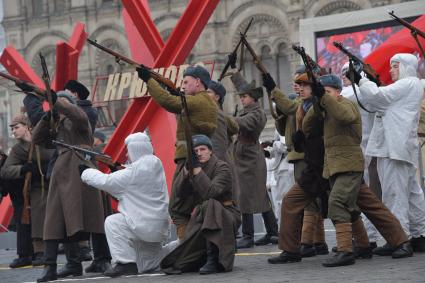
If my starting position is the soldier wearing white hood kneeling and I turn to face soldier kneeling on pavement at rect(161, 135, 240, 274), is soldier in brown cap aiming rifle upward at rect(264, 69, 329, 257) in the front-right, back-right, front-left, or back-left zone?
front-left

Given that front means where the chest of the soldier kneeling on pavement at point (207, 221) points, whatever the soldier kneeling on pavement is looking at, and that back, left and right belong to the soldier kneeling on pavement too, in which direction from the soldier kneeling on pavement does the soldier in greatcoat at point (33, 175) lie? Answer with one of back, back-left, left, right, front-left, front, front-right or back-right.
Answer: right

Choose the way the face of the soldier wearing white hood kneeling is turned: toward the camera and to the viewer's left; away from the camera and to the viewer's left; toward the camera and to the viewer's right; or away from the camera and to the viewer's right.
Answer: away from the camera and to the viewer's left

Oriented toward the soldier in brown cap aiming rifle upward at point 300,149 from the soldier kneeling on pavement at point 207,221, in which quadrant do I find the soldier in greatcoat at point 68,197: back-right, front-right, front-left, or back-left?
back-left

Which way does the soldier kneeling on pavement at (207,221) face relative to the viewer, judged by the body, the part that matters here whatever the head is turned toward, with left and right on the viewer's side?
facing the viewer and to the left of the viewer

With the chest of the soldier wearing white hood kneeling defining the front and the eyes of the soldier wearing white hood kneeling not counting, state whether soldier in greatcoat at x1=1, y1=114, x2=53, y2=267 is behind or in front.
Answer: in front

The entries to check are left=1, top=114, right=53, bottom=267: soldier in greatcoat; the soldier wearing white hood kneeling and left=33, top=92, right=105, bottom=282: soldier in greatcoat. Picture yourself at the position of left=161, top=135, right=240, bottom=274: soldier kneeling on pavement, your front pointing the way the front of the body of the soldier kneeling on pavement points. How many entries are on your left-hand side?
0

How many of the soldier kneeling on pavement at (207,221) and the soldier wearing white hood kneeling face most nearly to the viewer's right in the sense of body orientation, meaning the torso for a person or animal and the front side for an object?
0

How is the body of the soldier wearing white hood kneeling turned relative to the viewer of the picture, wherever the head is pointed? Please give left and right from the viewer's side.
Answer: facing away from the viewer and to the left of the viewer

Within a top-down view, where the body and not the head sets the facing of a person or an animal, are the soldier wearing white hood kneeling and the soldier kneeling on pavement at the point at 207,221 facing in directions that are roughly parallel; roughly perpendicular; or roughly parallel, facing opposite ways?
roughly perpendicular

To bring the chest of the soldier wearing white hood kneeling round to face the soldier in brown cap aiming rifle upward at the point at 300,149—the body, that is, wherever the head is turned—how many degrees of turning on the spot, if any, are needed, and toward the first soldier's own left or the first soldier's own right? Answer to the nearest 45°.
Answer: approximately 135° to the first soldier's own right
